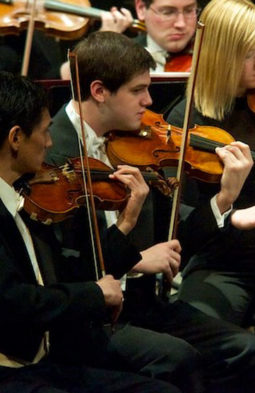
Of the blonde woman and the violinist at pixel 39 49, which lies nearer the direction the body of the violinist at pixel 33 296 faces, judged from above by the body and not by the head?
the blonde woman

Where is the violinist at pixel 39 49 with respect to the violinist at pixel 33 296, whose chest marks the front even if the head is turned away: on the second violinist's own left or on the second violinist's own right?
on the second violinist's own left

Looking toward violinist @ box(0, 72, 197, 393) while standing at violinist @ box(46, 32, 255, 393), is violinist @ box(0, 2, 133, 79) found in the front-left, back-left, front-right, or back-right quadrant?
back-right

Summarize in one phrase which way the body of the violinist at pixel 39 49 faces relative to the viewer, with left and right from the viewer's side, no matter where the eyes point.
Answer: facing the viewer and to the right of the viewer

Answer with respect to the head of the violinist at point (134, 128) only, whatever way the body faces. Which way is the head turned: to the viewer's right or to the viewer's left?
to the viewer's right

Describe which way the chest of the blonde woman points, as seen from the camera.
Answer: to the viewer's right

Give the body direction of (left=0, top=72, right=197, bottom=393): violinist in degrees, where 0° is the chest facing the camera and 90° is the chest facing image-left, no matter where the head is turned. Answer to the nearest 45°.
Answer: approximately 270°

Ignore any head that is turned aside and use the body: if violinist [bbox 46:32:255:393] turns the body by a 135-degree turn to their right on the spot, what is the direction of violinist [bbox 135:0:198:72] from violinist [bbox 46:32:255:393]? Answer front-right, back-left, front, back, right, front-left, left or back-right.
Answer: back-right

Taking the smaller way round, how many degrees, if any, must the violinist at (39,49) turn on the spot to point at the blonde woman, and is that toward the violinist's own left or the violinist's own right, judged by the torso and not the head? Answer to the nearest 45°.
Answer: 0° — they already face them

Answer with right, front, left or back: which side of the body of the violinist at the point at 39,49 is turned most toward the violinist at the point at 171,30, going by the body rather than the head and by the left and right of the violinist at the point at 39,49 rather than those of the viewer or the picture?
front

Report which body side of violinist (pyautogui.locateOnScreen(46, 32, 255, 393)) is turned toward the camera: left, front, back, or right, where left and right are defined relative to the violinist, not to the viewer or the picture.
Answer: right
